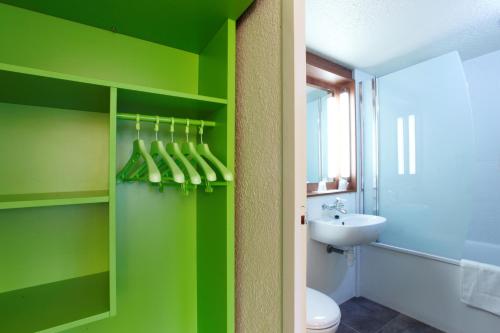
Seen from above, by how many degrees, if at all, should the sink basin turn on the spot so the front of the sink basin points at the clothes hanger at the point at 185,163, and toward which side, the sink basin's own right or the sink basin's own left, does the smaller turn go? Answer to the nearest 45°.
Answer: approximately 45° to the sink basin's own right

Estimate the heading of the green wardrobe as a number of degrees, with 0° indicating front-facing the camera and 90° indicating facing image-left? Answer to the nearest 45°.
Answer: approximately 315°

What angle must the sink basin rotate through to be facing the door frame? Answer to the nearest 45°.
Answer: approximately 45° to its right

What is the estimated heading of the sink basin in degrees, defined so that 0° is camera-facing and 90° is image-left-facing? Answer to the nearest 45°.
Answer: approximately 315°

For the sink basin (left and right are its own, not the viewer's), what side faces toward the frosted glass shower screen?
left

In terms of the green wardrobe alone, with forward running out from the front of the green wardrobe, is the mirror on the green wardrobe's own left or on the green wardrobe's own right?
on the green wardrobe's own left

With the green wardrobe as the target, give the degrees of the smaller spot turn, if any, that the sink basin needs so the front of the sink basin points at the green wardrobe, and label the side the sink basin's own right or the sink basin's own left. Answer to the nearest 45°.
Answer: approximately 90° to the sink basin's own right

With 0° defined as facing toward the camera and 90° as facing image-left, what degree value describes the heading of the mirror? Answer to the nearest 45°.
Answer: approximately 315°

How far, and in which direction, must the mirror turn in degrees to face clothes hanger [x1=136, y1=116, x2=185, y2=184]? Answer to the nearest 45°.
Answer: approximately 45° to its right

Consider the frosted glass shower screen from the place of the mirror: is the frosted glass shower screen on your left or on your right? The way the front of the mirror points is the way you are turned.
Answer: on your left
